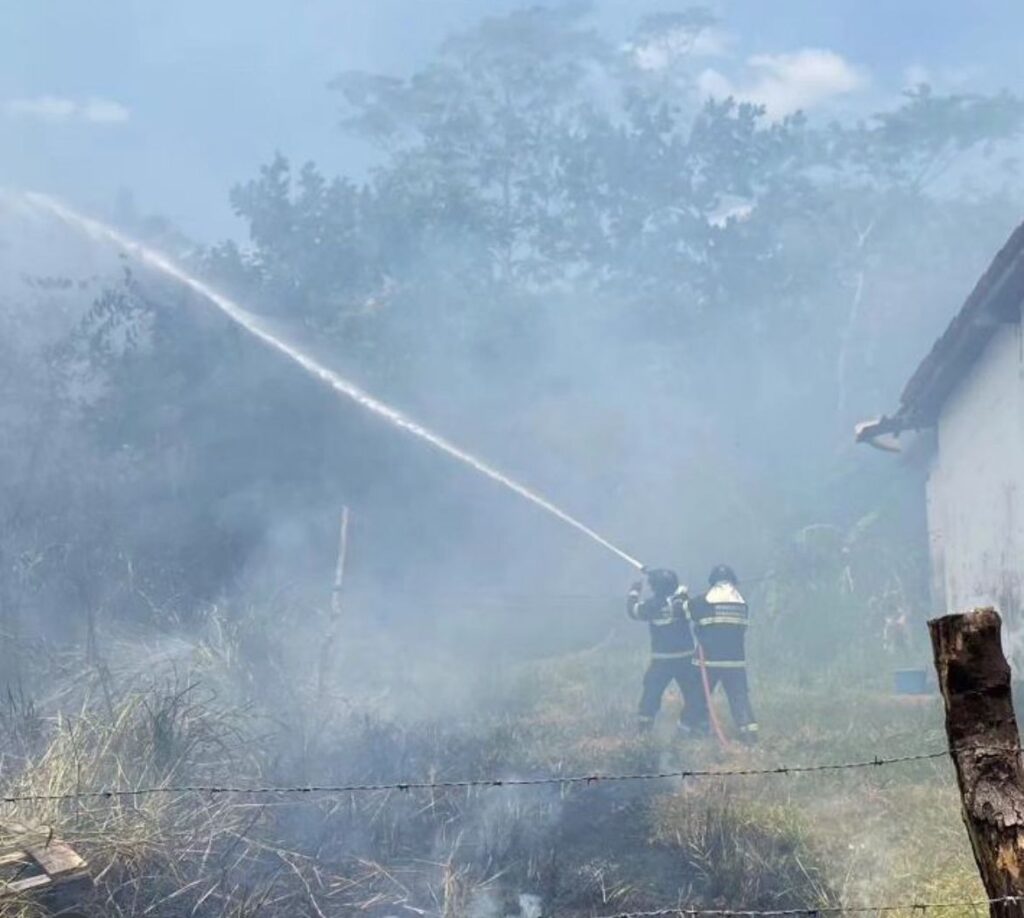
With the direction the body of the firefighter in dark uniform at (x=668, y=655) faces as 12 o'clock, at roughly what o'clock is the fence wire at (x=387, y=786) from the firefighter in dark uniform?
The fence wire is roughly at 8 o'clock from the firefighter in dark uniform.

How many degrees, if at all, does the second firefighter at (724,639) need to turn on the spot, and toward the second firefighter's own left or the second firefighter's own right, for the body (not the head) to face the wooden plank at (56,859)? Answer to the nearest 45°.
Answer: approximately 90° to the second firefighter's own left

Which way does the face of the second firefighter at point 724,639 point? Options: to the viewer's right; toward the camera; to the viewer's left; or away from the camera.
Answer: away from the camera

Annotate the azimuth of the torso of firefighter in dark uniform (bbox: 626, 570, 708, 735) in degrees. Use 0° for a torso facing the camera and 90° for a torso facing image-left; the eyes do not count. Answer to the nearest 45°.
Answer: approximately 135°

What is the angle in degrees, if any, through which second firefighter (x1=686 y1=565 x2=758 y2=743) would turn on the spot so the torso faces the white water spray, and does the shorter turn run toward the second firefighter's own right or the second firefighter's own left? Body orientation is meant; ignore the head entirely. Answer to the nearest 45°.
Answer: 0° — they already face it

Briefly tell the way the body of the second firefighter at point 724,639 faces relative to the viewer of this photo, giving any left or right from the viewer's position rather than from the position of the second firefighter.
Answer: facing away from the viewer and to the left of the viewer

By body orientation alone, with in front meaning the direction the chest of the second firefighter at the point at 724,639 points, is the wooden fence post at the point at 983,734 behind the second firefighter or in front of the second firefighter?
behind
